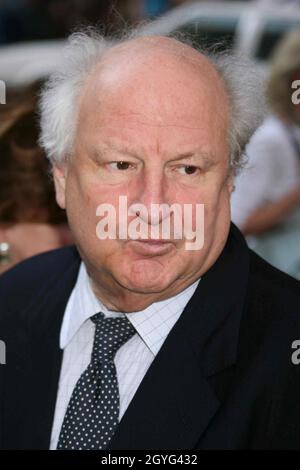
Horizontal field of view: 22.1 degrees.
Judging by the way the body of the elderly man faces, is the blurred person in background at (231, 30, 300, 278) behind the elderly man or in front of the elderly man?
behind

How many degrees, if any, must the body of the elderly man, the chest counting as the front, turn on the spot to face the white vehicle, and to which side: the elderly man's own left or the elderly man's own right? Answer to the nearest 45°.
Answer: approximately 135° to the elderly man's own right

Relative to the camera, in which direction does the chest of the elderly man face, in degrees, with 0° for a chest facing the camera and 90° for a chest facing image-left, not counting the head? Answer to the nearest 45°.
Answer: approximately 45°

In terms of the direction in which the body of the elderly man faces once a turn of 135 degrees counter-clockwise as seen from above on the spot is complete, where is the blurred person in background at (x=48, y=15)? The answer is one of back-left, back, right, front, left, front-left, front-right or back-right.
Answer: left

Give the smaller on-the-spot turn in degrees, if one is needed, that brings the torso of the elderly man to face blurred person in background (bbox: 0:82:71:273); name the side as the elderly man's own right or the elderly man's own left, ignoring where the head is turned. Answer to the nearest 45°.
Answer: approximately 90° to the elderly man's own right
